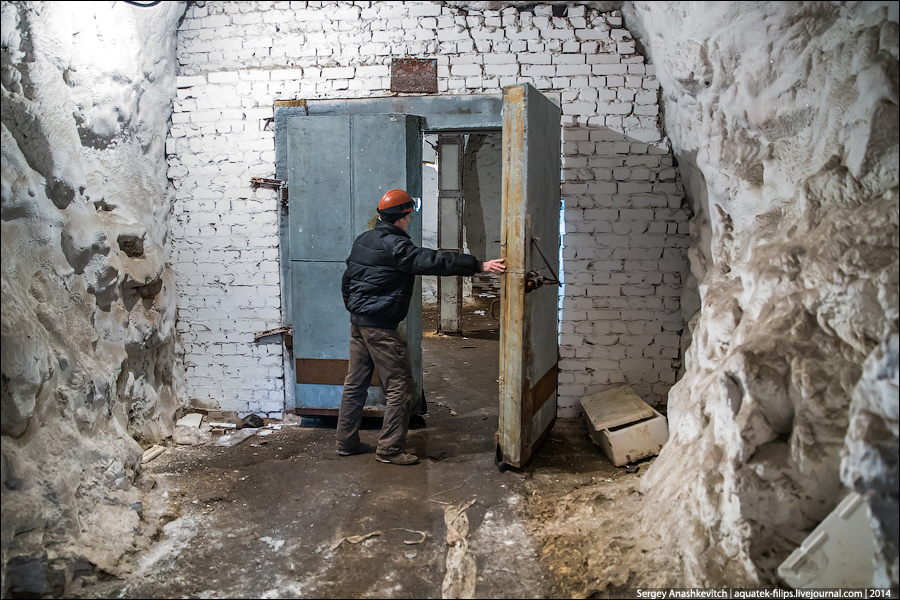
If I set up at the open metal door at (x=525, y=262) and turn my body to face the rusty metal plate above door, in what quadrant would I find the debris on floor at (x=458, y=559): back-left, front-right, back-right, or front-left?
back-left

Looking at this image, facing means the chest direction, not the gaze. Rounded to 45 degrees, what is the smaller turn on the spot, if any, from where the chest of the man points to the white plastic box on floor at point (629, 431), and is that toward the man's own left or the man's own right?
approximately 45° to the man's own right

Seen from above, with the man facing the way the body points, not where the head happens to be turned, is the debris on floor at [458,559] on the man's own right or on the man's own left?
on the man's own right

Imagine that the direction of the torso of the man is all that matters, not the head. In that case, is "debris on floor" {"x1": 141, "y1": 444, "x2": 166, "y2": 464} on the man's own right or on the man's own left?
on the man's own left

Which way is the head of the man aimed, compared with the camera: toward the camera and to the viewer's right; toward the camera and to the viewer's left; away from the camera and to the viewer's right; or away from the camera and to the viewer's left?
away from the camera and to the viewer's right

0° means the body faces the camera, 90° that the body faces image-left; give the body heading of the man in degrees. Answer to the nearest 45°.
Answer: approximately 225°
